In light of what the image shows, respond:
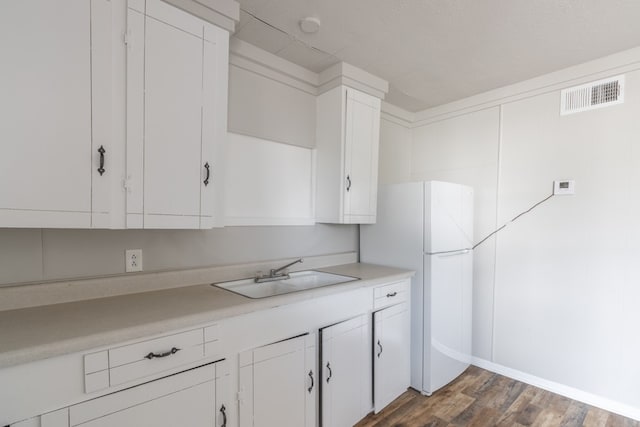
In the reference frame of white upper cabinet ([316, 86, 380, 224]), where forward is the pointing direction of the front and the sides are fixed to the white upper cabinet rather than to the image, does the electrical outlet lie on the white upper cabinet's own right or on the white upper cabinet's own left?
on the white upper cabinet's own right

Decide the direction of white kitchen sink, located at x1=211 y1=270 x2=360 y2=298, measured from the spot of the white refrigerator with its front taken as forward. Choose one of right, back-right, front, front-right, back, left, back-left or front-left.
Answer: right

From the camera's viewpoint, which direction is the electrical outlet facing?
toward the camera

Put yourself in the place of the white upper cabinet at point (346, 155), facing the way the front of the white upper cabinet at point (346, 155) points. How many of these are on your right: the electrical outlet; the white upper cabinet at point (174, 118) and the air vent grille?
2

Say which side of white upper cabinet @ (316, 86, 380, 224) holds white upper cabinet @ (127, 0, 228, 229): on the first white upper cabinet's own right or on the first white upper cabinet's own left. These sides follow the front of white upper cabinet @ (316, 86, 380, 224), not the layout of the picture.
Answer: on the first white upper cabinet's own right

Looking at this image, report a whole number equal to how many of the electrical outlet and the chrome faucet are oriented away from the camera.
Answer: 0

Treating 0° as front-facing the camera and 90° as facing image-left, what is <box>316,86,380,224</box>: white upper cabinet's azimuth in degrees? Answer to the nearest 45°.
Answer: approximately 315°

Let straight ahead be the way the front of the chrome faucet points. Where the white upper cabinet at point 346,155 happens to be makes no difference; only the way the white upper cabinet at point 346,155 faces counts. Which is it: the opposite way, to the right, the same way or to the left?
the same way

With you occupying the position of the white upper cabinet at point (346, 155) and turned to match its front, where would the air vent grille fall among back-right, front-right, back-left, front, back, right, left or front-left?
front-left

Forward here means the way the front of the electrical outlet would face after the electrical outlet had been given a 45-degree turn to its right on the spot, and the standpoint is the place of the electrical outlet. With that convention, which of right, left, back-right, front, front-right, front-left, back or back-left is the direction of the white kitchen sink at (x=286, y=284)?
back-left

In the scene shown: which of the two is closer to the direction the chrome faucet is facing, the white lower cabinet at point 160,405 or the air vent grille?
the air vent grille

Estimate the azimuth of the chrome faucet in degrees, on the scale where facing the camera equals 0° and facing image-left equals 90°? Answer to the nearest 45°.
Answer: approximately 315°

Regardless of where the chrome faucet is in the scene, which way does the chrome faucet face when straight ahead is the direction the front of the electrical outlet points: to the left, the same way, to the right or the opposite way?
the same way

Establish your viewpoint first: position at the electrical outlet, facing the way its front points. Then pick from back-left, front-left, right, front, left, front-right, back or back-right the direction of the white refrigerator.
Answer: left
